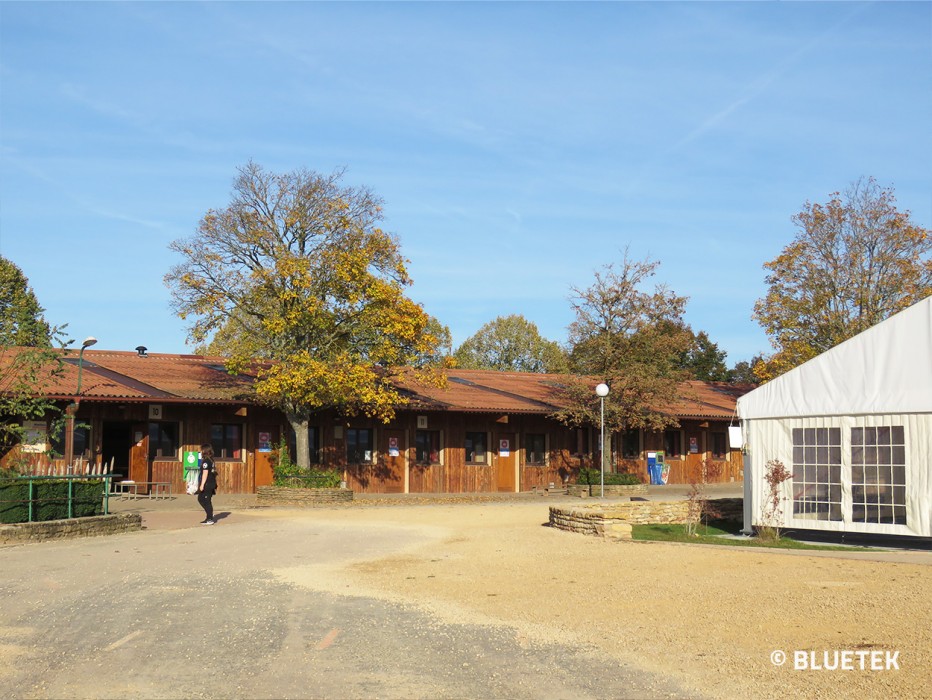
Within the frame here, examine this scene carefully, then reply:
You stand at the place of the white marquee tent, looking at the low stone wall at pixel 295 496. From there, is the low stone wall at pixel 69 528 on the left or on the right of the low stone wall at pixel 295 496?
left

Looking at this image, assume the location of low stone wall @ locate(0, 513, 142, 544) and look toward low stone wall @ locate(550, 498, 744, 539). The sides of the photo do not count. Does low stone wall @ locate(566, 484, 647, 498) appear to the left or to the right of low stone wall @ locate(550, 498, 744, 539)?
left

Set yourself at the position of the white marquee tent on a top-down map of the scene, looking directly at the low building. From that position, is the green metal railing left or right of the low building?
left

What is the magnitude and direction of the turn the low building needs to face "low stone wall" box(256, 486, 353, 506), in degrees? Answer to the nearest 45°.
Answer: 0° — it already faces it

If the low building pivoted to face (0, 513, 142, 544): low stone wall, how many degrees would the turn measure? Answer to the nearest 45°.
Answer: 0° — it already faces it

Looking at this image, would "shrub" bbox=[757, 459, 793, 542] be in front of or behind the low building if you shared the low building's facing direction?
in front

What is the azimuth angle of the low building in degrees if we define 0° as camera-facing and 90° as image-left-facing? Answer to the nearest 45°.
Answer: approximately 0°

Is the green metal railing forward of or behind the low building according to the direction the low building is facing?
forward
